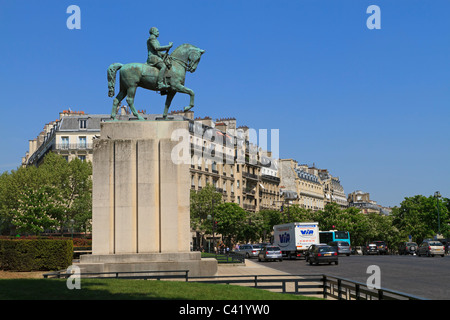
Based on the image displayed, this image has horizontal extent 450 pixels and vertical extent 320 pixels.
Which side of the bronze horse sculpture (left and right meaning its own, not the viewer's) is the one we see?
right

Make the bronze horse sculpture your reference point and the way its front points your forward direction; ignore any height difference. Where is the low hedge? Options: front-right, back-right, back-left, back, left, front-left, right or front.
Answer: back-left

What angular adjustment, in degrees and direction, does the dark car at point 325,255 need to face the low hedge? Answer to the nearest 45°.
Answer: approximately 90° to its left

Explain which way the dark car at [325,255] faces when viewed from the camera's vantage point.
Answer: facing away from the viewer and to the left of the viewer

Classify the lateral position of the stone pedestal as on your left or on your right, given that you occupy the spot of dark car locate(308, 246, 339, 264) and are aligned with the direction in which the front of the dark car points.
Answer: on your left

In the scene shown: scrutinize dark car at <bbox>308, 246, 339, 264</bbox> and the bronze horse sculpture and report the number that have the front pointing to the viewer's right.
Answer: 1
